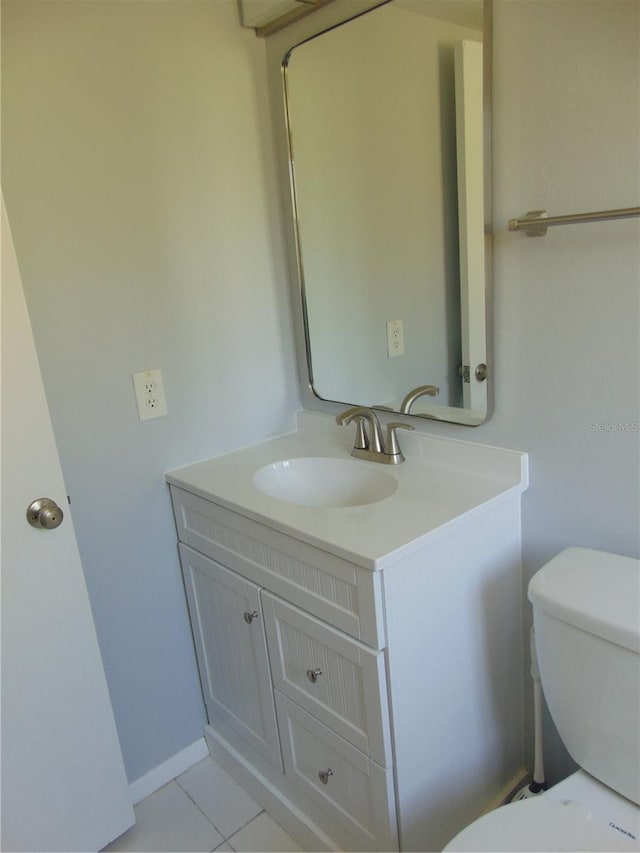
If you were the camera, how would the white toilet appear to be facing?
facing the viewer and to the left of the viewer

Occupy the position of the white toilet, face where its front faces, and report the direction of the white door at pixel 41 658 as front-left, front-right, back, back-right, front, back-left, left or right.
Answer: front-right

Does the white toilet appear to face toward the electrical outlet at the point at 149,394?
no

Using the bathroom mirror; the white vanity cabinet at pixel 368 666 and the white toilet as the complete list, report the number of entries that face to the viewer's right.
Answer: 0

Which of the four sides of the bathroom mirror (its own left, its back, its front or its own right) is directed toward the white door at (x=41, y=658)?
front

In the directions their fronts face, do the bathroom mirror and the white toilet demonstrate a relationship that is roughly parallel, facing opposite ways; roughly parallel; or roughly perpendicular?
roughly parallel

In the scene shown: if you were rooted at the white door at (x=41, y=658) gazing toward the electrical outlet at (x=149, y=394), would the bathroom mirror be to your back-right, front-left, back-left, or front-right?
front-right

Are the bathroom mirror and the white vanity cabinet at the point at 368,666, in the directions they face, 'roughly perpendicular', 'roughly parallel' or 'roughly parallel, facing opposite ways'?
roughly parallel

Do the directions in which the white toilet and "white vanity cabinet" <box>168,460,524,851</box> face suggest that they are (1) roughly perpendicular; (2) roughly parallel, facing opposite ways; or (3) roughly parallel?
roughly parallel

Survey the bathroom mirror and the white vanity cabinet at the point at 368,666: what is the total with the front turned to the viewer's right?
0
